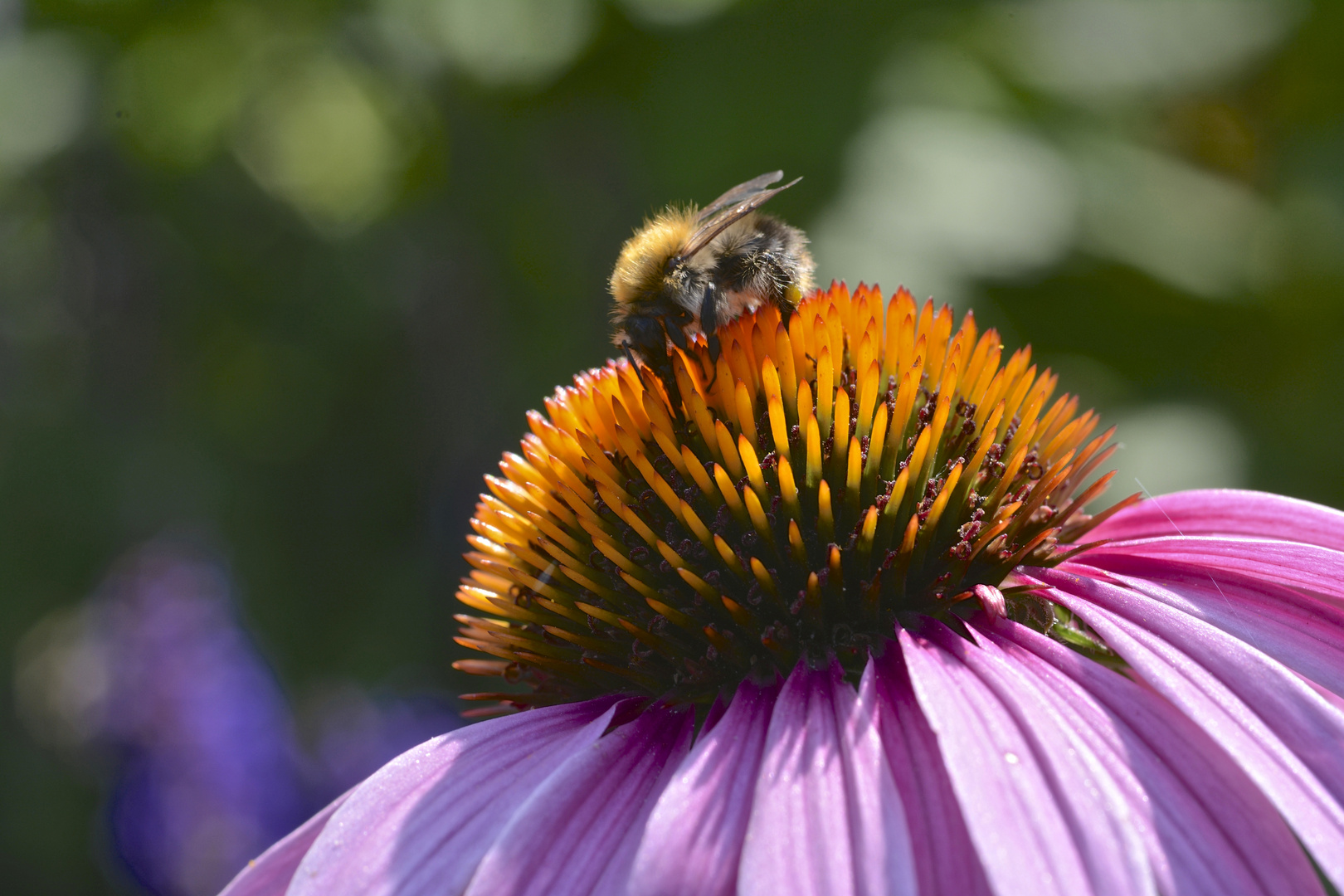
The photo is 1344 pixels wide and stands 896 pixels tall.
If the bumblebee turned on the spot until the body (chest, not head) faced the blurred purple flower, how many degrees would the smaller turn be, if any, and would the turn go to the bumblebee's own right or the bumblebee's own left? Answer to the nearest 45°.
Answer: approximately 45° to the bumblebee's own right

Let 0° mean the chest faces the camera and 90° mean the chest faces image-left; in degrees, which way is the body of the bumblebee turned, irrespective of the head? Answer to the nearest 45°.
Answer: approximately 90°
